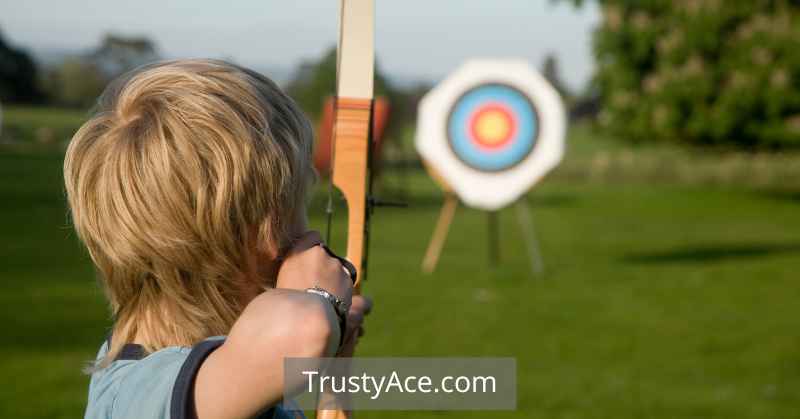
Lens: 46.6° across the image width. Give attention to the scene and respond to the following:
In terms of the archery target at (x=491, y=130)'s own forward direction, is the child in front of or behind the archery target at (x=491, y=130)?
in front

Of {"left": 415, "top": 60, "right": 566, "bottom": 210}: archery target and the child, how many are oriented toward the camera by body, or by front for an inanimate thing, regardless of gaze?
1

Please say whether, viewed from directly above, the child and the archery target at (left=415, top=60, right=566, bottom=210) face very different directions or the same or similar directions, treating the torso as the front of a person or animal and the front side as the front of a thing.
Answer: very different directions

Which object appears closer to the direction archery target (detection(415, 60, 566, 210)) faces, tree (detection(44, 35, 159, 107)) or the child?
the child

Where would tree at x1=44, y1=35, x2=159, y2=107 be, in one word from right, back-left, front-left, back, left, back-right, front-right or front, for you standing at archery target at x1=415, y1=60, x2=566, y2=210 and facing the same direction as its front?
back-right

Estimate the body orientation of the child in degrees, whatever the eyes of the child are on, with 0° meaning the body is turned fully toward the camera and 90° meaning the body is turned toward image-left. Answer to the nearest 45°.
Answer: approximately 225°

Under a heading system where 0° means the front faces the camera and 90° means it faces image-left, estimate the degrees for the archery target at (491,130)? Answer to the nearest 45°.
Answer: approximately 0°

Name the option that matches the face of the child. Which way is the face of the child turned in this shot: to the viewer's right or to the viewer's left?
to the viewer's right

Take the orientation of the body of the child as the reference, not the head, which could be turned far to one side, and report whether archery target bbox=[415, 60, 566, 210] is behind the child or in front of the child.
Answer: in front
